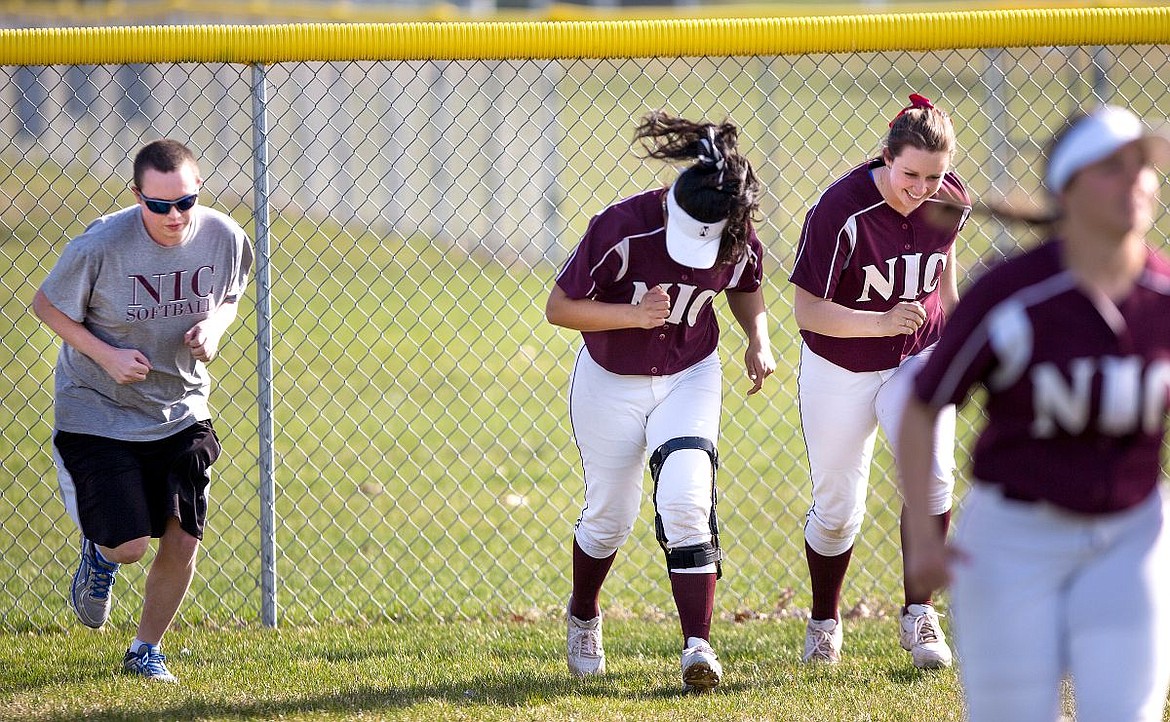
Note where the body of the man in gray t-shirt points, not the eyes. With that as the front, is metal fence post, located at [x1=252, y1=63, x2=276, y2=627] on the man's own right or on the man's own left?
on the man's own left

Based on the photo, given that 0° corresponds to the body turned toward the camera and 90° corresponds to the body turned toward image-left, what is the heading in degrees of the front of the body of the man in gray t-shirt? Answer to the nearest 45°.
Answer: approximately 315°
